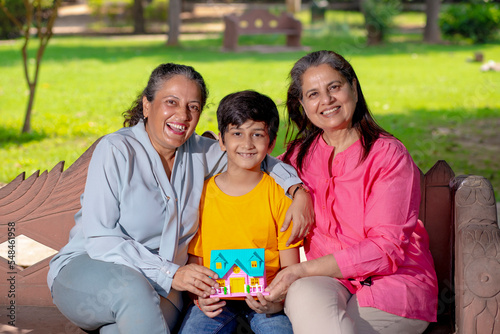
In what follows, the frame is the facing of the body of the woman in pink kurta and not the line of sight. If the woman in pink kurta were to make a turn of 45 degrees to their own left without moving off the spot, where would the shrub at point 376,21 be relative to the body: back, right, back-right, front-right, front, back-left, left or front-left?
back

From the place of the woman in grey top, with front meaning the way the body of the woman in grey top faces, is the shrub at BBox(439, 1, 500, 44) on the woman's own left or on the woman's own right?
on the woman's own left

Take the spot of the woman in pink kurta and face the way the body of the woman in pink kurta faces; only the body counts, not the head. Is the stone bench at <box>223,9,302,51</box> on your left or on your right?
on your right

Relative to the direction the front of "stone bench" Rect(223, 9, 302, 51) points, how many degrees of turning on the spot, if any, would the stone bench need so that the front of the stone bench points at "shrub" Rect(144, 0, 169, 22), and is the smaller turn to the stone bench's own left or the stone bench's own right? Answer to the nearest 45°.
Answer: approximately 135° to the stone bench's own right

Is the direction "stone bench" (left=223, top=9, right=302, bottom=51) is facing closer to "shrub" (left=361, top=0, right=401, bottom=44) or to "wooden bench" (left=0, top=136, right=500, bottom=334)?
the wooden bench

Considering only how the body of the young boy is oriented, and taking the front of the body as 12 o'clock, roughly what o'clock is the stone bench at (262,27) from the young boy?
The stone bench is roughly at 6 o'clock from the young boy.
